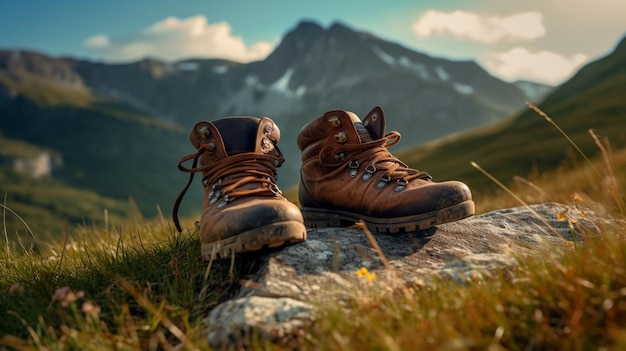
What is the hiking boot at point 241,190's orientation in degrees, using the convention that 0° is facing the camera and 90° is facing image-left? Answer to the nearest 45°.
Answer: approximately 0°

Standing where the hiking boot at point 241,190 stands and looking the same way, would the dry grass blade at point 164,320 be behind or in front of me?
in front

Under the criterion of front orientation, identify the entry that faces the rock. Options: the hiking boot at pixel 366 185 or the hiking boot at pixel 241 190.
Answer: the hiking boot at pixel 241 190

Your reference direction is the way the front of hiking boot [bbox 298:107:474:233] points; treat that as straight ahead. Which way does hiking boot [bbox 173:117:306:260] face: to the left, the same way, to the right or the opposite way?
to the right

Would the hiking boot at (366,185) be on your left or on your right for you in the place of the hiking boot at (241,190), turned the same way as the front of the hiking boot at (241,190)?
on your left

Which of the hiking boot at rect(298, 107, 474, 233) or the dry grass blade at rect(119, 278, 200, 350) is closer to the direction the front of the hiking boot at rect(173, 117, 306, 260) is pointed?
the dry grass blade

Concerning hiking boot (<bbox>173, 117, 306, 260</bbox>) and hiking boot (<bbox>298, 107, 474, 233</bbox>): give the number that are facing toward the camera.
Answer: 1

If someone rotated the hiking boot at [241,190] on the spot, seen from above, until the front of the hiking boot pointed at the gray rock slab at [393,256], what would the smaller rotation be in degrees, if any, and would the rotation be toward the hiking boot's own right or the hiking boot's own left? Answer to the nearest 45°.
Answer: approximately 45° to the hiking boot's own left

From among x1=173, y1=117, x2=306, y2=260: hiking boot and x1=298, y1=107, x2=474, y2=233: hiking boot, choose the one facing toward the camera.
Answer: x1=173, y1=117, x2=306, y2=260: hiking boot

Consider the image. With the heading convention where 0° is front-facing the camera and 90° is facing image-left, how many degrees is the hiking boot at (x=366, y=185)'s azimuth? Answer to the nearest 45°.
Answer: approximately 270°
